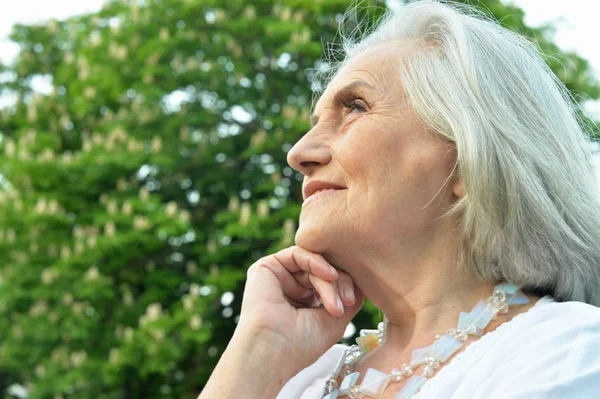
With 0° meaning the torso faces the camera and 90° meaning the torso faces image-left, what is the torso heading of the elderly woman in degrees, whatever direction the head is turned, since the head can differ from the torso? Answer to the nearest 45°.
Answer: approximately 45°

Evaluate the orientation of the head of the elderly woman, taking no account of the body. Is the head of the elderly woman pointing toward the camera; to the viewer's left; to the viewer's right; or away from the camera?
to the viewer's left
